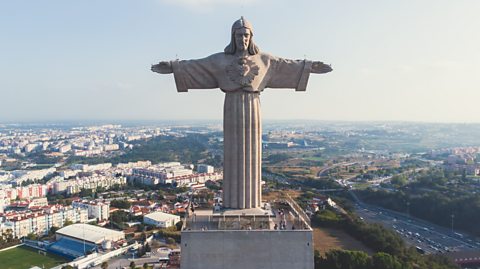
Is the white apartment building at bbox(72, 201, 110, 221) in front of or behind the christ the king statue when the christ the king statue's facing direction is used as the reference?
behind

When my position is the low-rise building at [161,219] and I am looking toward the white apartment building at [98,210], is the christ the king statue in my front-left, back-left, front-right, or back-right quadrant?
back-left

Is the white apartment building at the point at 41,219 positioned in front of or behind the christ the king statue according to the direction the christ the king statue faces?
behind

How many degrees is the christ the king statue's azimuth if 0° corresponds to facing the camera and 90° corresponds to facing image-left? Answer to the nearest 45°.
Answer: approximately 0°

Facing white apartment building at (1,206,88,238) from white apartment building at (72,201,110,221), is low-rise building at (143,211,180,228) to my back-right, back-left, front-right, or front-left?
back-left

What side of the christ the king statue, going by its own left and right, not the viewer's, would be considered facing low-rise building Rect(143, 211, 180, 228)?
back
